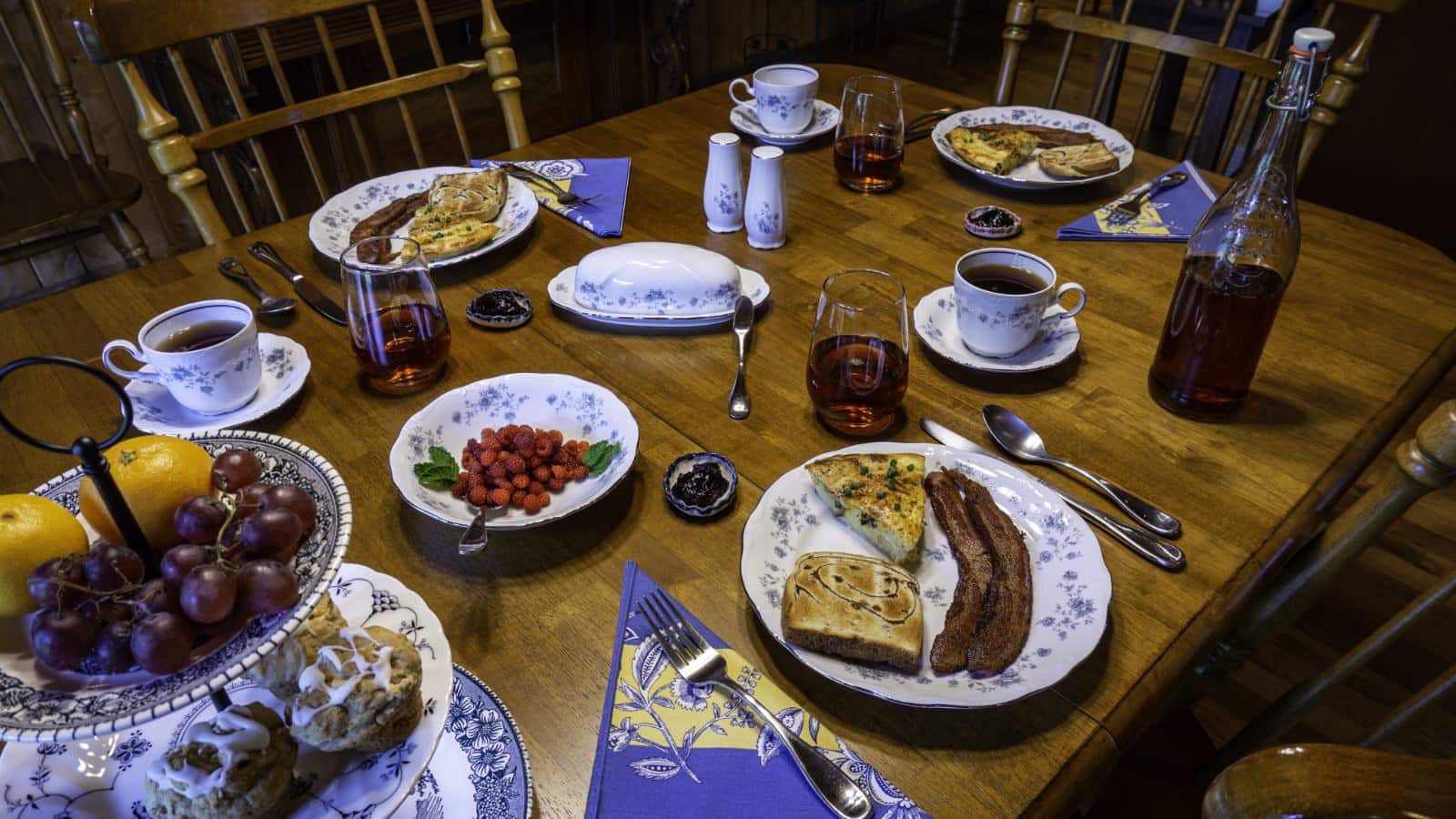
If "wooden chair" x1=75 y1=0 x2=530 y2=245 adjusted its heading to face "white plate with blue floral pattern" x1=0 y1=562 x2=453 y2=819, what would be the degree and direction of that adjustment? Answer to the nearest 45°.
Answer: approximately 45° to its right

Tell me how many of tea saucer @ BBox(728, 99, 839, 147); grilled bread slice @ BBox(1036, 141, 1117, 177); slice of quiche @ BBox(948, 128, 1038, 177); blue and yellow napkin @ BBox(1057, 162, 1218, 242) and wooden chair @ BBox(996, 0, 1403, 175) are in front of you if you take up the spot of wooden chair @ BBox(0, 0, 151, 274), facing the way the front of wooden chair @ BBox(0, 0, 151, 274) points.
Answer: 5

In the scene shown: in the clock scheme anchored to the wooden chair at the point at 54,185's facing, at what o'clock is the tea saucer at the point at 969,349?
The tea saucer is roughly at 1 o'clock from the wooden chair.

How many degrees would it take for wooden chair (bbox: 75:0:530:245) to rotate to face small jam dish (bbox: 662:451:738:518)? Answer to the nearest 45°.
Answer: approximately 45° to its right

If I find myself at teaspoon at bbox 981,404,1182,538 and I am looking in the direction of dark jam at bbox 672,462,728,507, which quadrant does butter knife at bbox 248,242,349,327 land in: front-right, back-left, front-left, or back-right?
front-right

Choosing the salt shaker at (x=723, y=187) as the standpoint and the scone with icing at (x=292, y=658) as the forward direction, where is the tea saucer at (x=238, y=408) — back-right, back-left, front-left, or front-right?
front-right

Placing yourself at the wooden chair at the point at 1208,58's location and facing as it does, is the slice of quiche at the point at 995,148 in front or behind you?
in front

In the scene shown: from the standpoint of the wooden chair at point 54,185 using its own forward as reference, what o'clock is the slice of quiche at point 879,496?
The slice of quiche is roughly at 1 o'clock from the wooden chair.

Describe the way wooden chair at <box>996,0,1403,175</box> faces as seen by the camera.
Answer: facing the viewer and to the left of the viewer

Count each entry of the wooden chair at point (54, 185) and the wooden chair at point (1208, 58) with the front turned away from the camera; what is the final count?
0

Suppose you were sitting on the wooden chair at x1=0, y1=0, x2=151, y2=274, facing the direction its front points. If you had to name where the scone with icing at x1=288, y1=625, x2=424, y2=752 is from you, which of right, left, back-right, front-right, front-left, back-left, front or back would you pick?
front-right

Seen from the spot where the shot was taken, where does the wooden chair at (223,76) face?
facing the viewer and to the right of the viewer

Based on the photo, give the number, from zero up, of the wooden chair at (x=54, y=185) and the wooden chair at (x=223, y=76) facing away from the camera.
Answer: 0

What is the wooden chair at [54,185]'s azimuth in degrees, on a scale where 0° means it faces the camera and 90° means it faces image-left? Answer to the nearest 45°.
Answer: approximately 315°

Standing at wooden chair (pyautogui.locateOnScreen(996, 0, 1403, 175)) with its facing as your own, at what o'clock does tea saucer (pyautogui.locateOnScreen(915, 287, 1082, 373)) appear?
The tea saucer is roughly at 11 o'clock from the wooden chair.
